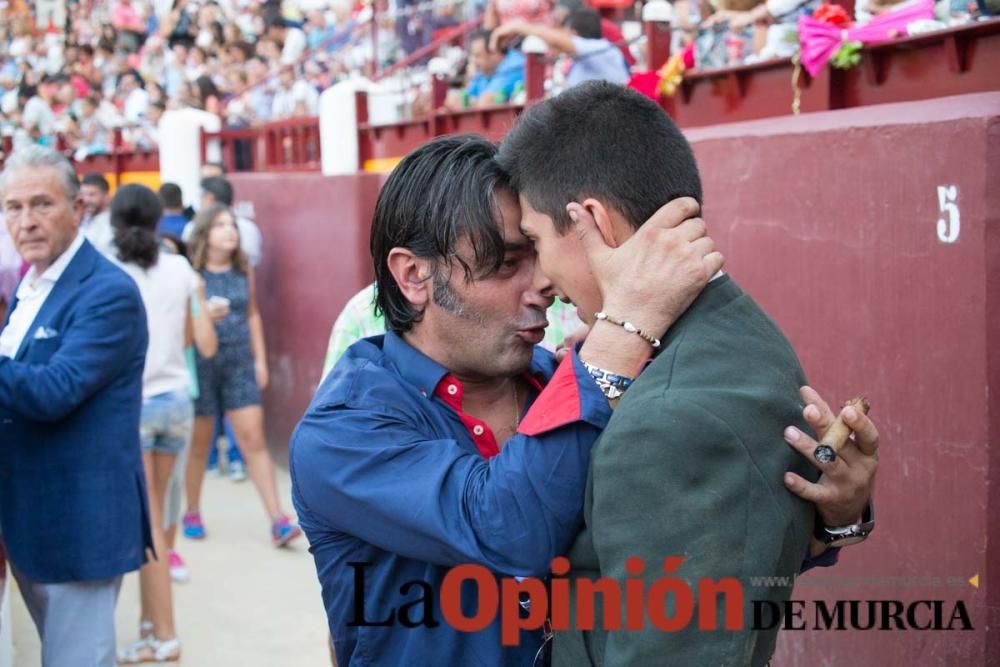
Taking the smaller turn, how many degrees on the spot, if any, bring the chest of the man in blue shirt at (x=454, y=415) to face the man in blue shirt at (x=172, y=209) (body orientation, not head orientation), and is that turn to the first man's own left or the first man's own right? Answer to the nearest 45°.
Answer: approximately 135° to the first man's own left

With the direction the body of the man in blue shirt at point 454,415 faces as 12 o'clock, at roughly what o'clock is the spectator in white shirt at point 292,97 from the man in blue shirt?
The spectator in white shirt is roughly at 7 o'clock from the man in blue shirt.

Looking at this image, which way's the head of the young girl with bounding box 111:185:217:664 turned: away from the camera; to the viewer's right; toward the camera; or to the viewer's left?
away from the camera

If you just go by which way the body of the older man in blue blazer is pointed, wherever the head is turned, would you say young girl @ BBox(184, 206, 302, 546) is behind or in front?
behind

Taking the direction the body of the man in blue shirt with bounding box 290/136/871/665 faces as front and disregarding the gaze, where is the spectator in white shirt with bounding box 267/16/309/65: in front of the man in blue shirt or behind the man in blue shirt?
behind

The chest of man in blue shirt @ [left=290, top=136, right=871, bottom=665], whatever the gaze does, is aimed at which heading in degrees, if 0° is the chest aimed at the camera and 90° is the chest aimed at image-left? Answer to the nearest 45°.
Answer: approximately 315°

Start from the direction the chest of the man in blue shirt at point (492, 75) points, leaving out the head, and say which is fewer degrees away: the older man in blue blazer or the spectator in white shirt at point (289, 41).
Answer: the older man in blue blazer
